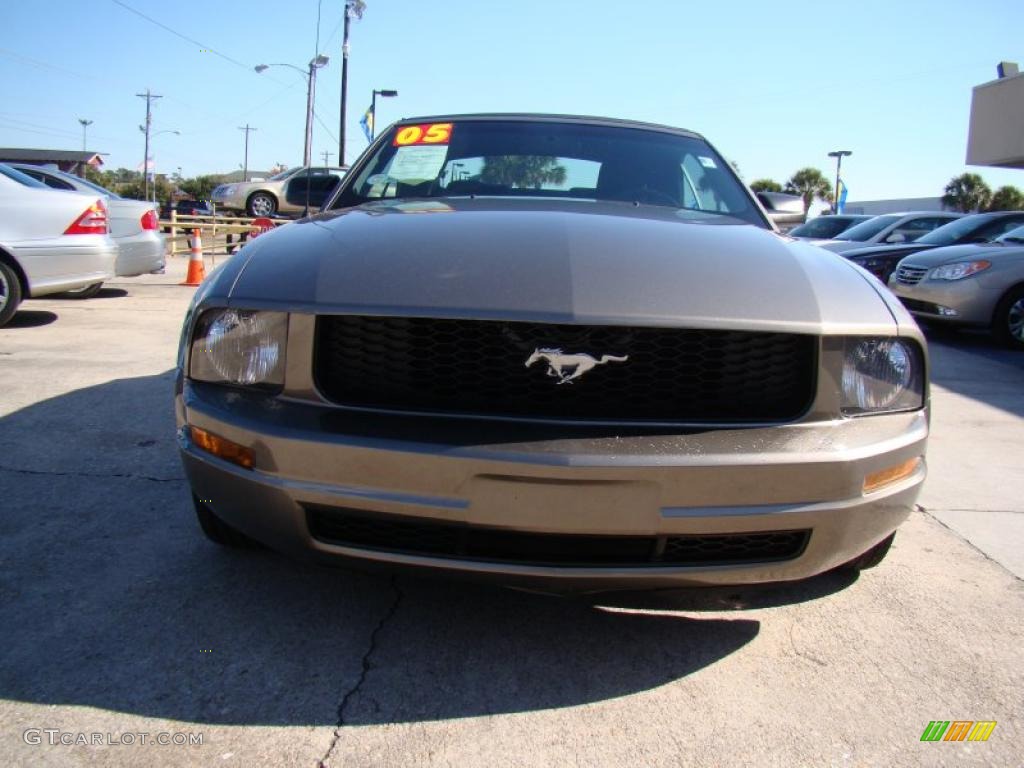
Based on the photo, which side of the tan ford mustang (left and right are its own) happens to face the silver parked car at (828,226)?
back

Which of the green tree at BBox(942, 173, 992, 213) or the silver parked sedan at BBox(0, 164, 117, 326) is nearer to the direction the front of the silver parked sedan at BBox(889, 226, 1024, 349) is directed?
the silver parked sedan

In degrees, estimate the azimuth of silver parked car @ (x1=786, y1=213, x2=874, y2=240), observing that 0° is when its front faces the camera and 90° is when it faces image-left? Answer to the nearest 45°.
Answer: approximately 45°

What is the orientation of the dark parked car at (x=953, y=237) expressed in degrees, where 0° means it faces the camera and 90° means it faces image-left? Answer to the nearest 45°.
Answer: approximately 45°

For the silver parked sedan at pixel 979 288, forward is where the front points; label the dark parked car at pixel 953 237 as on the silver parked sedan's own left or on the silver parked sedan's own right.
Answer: on the silver parked sedan's own right

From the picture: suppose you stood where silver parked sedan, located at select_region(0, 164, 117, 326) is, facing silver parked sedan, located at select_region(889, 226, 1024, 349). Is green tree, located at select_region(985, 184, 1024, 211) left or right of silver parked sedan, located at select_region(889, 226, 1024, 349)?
left

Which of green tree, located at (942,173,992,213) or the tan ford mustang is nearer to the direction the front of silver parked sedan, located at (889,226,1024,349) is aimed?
the tan ford mustang

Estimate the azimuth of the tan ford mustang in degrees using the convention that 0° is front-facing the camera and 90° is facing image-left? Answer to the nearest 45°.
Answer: approximately 0°

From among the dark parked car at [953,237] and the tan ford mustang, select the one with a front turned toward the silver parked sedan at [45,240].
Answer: the dark parked car
